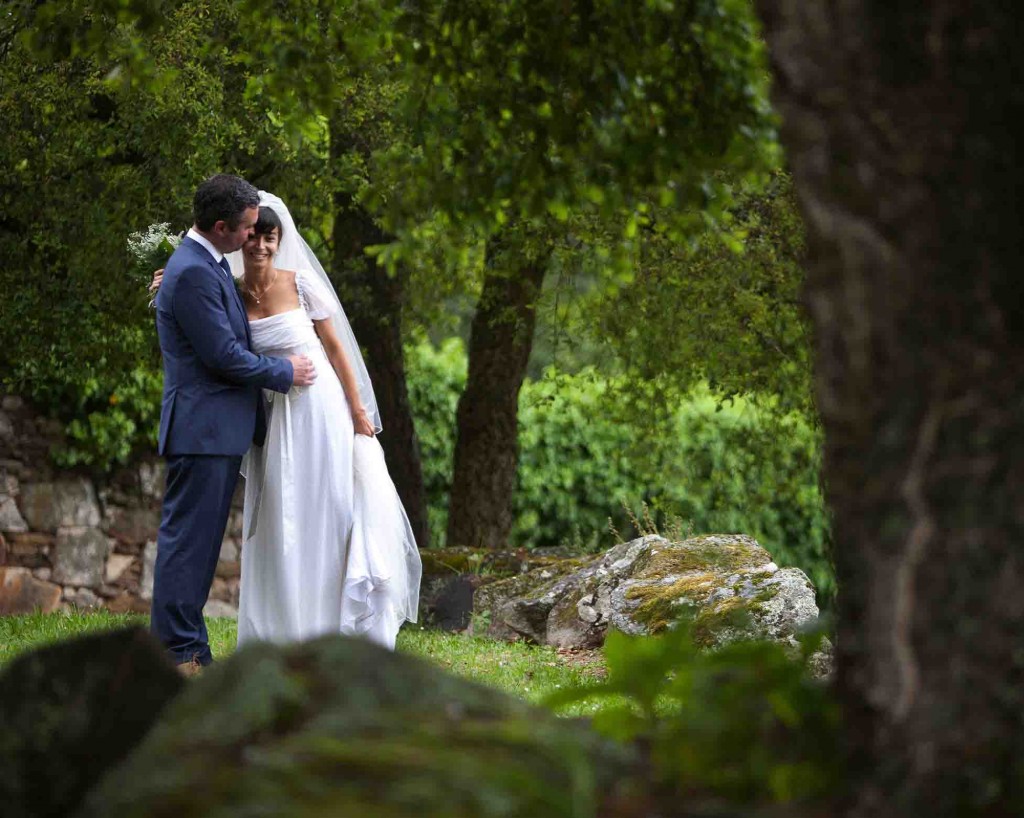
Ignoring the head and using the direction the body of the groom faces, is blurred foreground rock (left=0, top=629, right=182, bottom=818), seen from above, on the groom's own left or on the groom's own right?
on the groom's own right

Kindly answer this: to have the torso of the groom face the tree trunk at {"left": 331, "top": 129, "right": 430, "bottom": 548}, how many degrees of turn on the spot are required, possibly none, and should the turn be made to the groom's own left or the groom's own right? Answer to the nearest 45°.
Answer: approximately 90° to the groom's own left

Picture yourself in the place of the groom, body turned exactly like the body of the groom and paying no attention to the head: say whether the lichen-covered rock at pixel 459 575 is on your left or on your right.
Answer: on your left

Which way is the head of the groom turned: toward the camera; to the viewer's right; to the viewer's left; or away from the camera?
to the viewer's right

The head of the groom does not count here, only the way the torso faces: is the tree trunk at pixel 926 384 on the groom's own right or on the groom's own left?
on the groom's own right

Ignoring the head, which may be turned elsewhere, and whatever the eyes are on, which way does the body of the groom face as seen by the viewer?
to the viewer's right

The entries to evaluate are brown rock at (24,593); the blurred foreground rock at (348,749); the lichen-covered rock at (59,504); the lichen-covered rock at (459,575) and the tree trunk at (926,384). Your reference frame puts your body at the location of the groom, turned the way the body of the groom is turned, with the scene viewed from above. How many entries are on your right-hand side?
2

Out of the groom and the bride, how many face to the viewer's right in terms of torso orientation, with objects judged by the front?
1

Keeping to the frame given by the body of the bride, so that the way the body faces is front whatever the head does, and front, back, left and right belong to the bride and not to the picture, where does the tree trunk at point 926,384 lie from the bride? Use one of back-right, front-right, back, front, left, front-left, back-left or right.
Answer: front-left

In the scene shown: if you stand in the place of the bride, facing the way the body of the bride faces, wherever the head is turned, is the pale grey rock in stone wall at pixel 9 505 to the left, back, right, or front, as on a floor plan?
right

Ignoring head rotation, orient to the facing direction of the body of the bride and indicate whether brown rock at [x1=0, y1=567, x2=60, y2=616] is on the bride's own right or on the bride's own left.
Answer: on the bride's own right

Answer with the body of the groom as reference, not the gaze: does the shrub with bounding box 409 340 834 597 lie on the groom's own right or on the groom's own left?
on the groom's own left

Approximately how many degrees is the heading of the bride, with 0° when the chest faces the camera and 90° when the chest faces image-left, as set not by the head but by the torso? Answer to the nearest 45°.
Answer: approximately 45°

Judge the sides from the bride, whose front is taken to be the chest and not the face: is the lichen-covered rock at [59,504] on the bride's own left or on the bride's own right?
on the bride's own right
